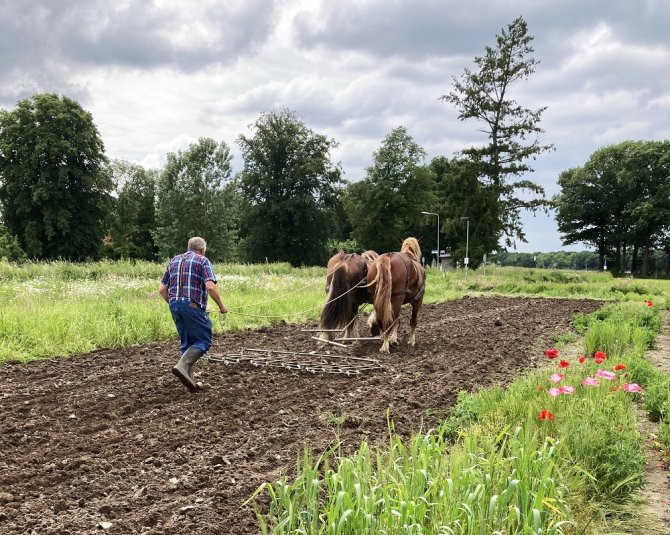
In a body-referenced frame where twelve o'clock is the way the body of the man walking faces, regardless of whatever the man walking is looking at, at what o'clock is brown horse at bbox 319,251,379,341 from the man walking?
The brown horse is roughly at 12 o'clock from the man walking.

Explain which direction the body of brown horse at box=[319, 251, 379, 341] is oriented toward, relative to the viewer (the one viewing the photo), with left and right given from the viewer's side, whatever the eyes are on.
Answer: facing away from the viewer and to the right of the viewer

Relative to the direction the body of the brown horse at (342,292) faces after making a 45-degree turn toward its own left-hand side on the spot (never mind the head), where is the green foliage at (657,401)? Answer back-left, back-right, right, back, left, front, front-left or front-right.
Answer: back-right

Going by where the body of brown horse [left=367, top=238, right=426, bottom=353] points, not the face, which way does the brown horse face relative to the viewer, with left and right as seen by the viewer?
facing away from the viewer and to the right of the viewer

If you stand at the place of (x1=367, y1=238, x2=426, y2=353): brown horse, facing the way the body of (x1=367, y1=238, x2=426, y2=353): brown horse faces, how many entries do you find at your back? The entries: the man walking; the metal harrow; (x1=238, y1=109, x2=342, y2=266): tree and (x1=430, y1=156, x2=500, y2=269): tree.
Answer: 2

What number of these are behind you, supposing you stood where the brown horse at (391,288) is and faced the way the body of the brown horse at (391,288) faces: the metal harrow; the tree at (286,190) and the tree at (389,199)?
1

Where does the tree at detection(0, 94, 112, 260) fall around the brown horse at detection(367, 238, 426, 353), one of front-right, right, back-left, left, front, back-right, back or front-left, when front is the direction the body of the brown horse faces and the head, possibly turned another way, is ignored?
left

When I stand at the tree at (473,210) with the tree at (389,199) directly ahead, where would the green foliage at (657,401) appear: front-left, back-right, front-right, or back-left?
back-left

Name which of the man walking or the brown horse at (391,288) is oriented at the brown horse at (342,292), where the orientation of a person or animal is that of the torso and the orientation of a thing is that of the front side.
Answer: the man walking

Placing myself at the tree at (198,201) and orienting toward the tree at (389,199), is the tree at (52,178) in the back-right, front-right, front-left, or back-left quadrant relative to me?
back-right

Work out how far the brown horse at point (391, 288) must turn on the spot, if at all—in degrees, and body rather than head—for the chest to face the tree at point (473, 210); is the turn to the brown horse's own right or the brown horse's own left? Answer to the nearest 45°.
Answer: approximately 45° to the brown horse's own left

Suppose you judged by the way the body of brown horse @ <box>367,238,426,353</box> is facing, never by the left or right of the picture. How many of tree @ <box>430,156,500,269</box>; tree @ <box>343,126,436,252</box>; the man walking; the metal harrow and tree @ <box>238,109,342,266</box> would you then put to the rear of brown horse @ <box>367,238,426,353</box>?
2

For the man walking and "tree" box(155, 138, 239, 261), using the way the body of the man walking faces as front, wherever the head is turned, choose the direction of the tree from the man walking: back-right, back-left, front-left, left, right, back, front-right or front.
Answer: front-left

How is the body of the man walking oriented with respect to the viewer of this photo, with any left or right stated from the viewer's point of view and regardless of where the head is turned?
facing away from the viewer and to the right of the viewer

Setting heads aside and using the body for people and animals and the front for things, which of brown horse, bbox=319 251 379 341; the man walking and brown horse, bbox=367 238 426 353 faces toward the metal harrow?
the man walking
